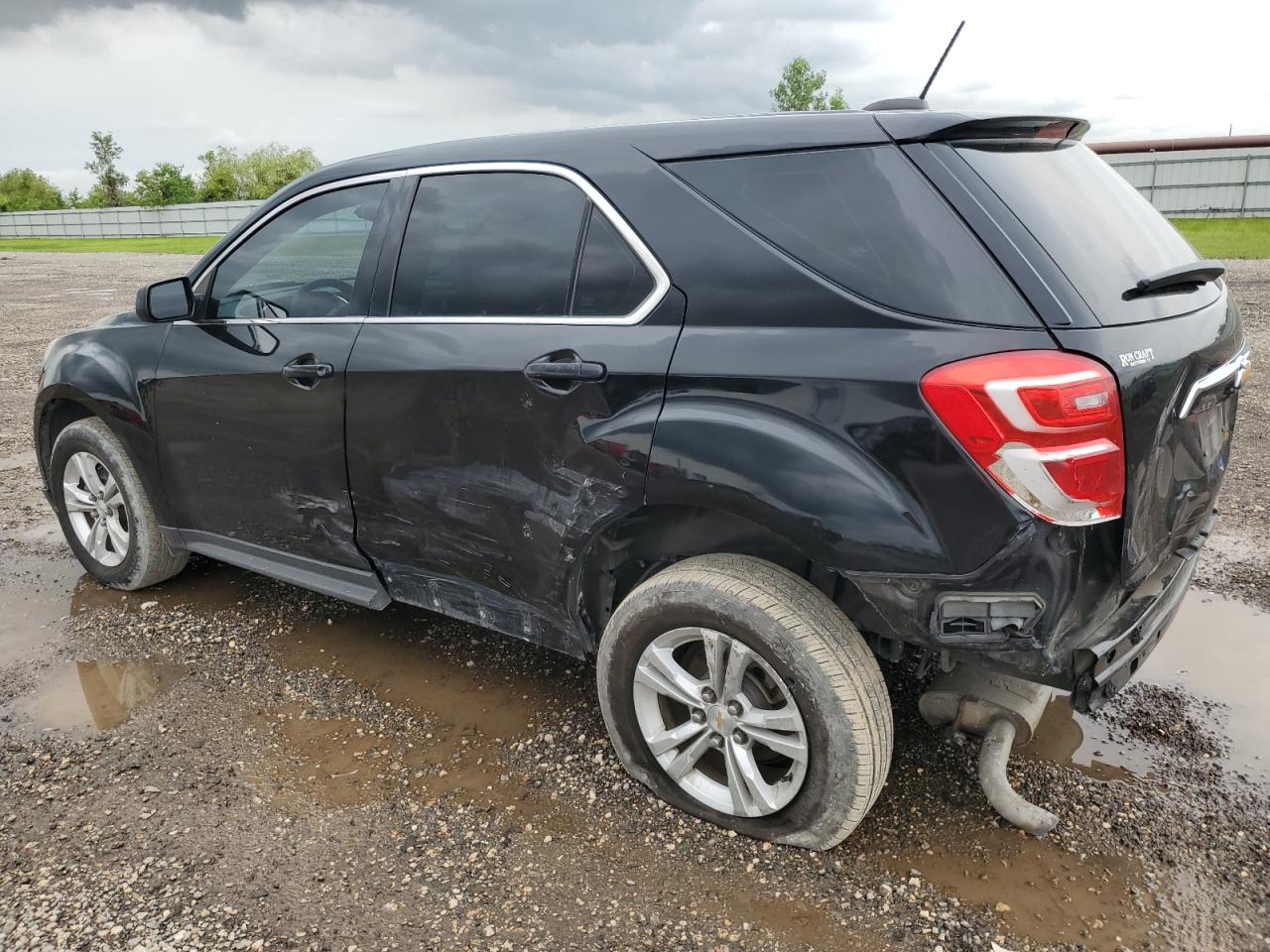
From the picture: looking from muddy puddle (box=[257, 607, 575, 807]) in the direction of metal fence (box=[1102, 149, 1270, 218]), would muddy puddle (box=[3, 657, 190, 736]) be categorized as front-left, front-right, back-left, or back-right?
back-left

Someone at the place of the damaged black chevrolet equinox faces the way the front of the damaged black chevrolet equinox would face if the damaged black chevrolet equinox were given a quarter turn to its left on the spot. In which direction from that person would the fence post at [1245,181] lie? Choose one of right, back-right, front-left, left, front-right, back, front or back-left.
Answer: back

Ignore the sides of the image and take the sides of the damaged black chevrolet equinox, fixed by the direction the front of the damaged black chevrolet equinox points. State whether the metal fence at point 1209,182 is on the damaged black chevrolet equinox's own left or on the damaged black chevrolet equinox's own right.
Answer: on the damaged black chevrolet equinox's own right

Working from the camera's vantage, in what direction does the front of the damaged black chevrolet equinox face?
facing away from the viewer and to the left of the viewer

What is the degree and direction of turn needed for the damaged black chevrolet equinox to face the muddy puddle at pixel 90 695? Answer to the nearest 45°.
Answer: approximately 45° to its left

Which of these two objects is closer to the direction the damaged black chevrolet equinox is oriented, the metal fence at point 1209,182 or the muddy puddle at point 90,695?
the muddy puddle

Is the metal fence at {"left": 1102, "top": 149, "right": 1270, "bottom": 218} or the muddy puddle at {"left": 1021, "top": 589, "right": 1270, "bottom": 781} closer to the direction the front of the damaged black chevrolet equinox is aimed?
the metal fence
